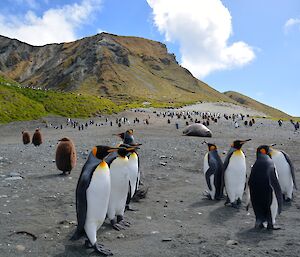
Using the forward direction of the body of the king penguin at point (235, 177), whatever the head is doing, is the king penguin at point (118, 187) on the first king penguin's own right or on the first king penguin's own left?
on the first king penguin's own right

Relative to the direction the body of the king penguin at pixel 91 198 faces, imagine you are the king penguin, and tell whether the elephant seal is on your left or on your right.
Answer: on your left

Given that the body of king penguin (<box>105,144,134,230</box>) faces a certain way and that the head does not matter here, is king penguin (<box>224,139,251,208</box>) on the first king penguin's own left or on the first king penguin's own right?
on the first king penguin's own left

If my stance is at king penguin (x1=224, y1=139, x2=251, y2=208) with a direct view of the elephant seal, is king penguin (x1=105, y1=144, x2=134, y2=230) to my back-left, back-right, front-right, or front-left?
back-left

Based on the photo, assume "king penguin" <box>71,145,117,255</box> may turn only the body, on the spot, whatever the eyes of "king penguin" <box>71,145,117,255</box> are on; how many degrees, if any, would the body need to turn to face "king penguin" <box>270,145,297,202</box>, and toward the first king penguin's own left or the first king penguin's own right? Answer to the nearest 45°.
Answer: approximately 90° to the first king penguin's own left

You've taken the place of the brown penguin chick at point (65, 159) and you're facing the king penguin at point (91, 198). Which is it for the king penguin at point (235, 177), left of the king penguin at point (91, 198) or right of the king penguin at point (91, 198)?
left

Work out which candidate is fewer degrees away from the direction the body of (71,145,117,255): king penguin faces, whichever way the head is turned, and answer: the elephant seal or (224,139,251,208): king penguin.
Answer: the king penguin

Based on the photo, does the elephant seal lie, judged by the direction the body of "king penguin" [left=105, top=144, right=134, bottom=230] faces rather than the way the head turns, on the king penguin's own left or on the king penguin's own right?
on the king penguin's own left

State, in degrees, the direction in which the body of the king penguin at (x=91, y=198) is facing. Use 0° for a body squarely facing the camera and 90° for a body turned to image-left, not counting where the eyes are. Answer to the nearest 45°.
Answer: approximately 315°
